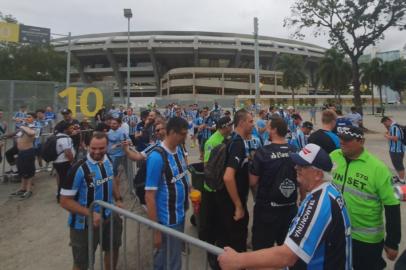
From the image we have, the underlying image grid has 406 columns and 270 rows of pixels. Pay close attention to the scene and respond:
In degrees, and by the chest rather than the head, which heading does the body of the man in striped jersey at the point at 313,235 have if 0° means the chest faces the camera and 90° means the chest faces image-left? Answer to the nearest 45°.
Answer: approximately 90°

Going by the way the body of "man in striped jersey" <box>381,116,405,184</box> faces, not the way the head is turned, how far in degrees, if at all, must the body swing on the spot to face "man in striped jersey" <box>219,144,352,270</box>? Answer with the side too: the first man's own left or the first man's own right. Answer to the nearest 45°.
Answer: approximately 90° to the first man's own left

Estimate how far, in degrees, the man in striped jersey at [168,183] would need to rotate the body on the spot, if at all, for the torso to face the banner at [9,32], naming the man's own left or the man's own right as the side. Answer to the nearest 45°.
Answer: approximately 180°

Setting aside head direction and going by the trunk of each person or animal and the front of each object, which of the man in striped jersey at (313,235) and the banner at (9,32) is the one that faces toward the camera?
the banner

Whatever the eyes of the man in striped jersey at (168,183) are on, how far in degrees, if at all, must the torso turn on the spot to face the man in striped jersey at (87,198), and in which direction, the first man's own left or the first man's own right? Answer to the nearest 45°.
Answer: approximately 135° to the first man's own right

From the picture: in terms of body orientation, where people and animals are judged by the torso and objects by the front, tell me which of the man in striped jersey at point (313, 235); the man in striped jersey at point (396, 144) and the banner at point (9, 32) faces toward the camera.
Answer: the banner

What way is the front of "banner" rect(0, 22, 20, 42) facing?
toward the camera

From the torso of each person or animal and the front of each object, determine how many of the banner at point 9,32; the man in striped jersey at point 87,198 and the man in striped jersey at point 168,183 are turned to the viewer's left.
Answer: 0

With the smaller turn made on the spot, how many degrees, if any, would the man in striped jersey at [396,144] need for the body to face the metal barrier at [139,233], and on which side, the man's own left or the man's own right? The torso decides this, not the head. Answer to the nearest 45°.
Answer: approximately 90° to the man's own left

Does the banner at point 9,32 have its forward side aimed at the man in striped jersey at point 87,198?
yes
